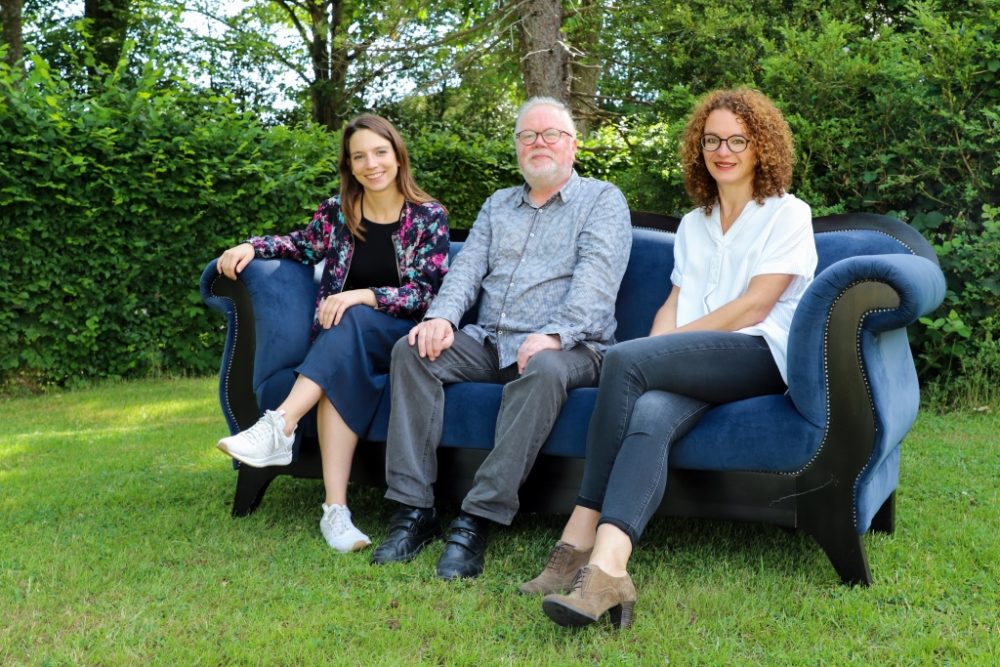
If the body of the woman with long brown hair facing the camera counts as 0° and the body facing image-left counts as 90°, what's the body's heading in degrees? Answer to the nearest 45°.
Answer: approximately 45°

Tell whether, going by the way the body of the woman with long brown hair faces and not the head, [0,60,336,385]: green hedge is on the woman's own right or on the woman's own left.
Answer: on the woman's own right

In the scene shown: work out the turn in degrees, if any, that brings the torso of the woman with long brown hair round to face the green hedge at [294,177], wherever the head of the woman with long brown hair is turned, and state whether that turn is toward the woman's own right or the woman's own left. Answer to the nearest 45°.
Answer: approximately 135° to the woman's own right

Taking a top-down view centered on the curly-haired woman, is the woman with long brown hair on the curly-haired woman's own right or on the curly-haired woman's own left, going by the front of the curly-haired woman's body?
on the curly-haired woman's own right

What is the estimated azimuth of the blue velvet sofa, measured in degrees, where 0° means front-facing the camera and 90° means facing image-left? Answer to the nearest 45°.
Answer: approximately 45°

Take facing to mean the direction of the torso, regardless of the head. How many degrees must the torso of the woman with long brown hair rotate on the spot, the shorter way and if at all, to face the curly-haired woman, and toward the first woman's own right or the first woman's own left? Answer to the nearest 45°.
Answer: approximately 90° to the first woman's own left
